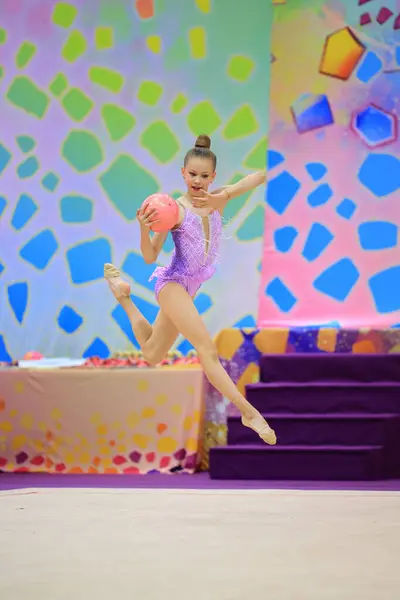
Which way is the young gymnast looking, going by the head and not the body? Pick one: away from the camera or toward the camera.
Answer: toward the camera

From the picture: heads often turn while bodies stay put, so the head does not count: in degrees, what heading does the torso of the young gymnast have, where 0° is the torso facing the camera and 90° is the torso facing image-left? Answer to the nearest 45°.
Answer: approximately 315°

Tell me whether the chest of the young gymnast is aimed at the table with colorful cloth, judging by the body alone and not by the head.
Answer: no
